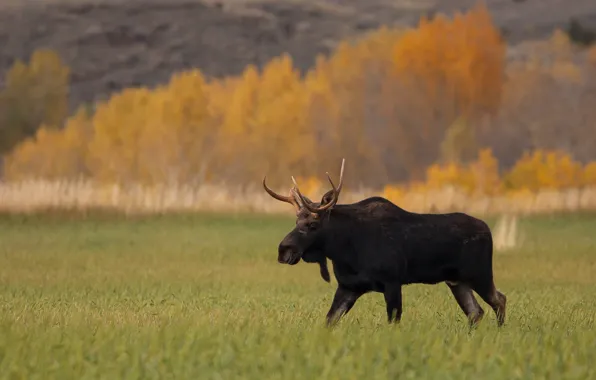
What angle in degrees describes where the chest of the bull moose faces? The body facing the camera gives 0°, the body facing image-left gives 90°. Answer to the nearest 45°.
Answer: approximately 90°
